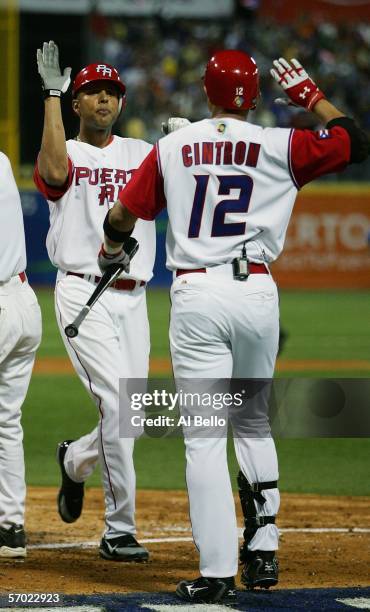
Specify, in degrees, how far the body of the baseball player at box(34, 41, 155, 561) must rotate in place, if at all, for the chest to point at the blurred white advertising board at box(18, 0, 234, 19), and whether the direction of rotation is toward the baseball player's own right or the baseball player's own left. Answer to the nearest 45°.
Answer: approximately 135° to the baseball player's own left

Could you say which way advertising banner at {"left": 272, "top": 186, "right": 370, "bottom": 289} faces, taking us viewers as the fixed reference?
facing the viewer

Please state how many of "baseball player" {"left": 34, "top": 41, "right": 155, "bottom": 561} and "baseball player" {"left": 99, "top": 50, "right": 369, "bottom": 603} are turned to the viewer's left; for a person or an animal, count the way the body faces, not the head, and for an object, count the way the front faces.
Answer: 0

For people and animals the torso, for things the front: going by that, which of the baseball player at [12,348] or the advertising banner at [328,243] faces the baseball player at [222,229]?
the advertising banner

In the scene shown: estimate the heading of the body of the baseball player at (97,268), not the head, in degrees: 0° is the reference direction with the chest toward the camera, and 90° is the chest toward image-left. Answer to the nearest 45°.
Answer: approximately 315°

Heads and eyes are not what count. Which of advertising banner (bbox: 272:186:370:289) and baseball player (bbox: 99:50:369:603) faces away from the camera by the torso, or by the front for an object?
the baseball player

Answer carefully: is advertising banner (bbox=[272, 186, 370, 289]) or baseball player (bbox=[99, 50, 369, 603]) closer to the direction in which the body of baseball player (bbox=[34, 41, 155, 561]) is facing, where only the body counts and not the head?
the baseball player

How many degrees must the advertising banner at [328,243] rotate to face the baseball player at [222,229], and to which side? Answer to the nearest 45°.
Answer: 0° — it already faces them

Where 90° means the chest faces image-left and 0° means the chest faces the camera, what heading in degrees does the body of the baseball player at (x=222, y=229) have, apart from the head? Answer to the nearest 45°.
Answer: approximately 180°

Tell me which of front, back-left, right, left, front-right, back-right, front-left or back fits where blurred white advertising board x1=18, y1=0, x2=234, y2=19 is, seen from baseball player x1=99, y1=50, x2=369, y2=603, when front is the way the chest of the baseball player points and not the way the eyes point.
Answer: front

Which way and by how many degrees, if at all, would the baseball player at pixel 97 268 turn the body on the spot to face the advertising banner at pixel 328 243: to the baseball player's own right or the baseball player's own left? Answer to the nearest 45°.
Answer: approximately 135° to the baseball player's own left

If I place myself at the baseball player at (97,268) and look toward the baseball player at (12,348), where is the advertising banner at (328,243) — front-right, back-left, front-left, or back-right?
back-right

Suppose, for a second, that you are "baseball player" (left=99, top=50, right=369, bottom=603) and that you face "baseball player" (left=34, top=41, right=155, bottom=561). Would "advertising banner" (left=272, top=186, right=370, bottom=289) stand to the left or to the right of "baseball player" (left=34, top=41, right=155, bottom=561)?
right
